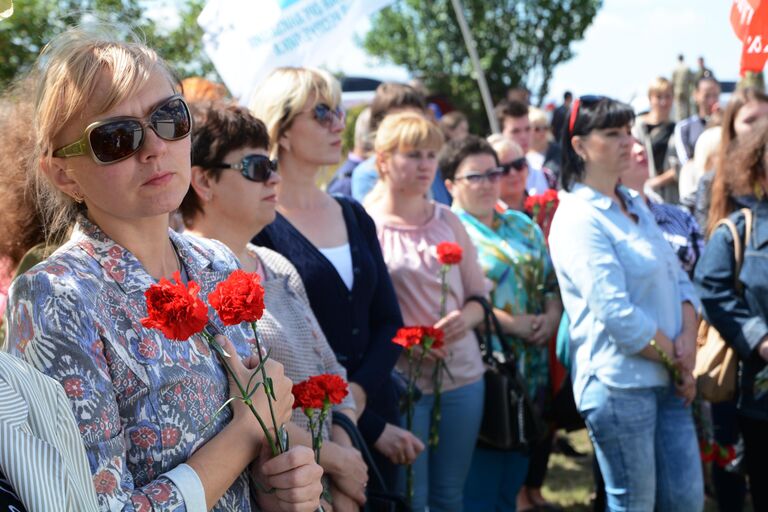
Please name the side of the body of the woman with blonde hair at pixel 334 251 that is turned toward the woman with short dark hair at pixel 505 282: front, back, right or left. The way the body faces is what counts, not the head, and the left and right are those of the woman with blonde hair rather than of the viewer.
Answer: left

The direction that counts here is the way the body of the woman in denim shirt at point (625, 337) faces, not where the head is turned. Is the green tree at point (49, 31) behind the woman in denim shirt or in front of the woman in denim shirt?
behind

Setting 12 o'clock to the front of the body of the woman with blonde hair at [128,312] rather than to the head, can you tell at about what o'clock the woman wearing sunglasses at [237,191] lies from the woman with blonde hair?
The woman wearing sunglasses is roughly at 8 o'clock from the woman with blonde hair.
